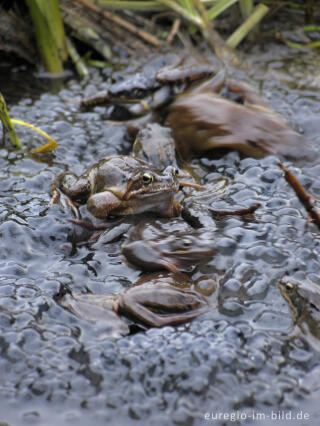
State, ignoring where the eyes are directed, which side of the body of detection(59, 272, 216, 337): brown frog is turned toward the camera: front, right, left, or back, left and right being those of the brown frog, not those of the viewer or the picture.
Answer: right

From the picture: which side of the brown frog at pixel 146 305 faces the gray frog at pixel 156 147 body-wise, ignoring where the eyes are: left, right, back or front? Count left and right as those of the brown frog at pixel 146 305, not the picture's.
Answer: left

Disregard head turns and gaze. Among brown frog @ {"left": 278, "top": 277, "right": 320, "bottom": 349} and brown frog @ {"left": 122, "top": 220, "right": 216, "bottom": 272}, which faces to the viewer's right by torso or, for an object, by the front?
brown frog @ {"left": 122, "top": 220, "right": 216, "bottom": 272}

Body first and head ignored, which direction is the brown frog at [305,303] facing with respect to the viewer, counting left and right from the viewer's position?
facing to the left of the viewer

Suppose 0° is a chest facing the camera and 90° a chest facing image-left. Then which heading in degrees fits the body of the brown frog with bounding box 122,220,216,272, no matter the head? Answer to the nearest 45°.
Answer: approximately 270°

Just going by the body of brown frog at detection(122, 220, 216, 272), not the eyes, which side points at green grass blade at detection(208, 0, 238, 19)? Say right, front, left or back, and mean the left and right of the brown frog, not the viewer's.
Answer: left

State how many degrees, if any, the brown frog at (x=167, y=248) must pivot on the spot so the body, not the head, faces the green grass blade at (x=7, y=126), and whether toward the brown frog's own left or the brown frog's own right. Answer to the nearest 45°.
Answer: approximately 135° to the brown frog's own left

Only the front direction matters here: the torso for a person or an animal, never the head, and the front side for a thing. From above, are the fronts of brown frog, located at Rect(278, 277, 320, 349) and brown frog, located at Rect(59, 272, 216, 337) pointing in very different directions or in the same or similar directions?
very different directions

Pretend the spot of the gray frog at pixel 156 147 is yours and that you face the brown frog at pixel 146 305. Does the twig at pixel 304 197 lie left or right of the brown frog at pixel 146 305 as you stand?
left

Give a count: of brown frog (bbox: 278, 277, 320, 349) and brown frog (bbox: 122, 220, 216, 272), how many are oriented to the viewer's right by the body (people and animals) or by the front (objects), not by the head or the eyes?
1

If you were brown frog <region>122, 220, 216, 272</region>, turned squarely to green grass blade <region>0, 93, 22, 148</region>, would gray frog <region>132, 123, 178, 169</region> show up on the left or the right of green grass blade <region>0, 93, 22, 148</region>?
right

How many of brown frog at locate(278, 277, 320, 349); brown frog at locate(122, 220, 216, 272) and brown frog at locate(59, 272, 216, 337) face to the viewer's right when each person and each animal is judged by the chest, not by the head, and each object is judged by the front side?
2

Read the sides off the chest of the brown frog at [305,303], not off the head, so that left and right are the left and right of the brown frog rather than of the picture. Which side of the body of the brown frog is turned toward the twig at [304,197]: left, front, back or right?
right
